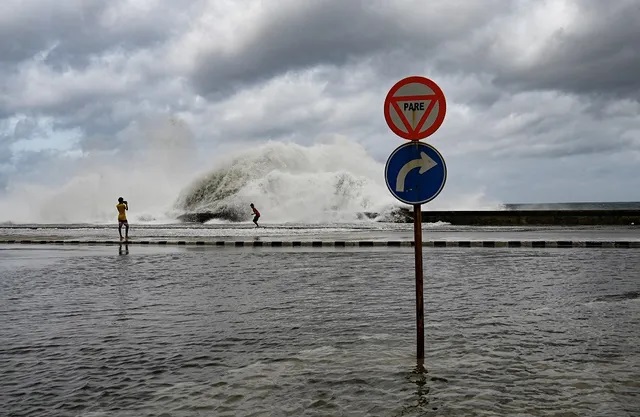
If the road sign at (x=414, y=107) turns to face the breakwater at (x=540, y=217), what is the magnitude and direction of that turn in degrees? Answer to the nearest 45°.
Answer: approximately 180°

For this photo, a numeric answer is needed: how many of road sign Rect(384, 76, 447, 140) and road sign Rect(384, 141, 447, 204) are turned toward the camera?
2

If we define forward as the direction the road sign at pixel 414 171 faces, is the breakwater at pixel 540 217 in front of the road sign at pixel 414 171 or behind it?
behind

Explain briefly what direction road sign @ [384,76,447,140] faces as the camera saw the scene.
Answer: facing the viewer

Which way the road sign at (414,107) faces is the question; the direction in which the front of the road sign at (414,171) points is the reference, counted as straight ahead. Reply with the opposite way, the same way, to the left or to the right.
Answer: the same way

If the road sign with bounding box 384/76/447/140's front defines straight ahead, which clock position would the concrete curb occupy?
The concrete curb is roughly at 6 o'clock from the road sign.
